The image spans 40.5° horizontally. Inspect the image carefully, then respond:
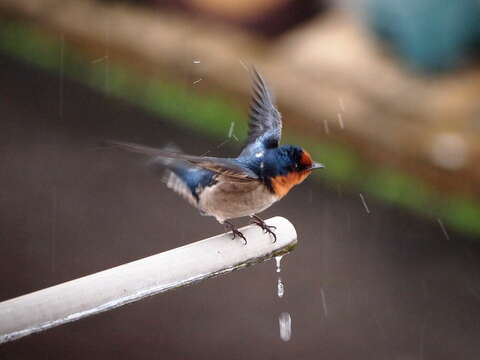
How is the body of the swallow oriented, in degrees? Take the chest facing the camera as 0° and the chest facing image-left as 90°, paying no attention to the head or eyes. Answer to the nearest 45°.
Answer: approximately 270°
